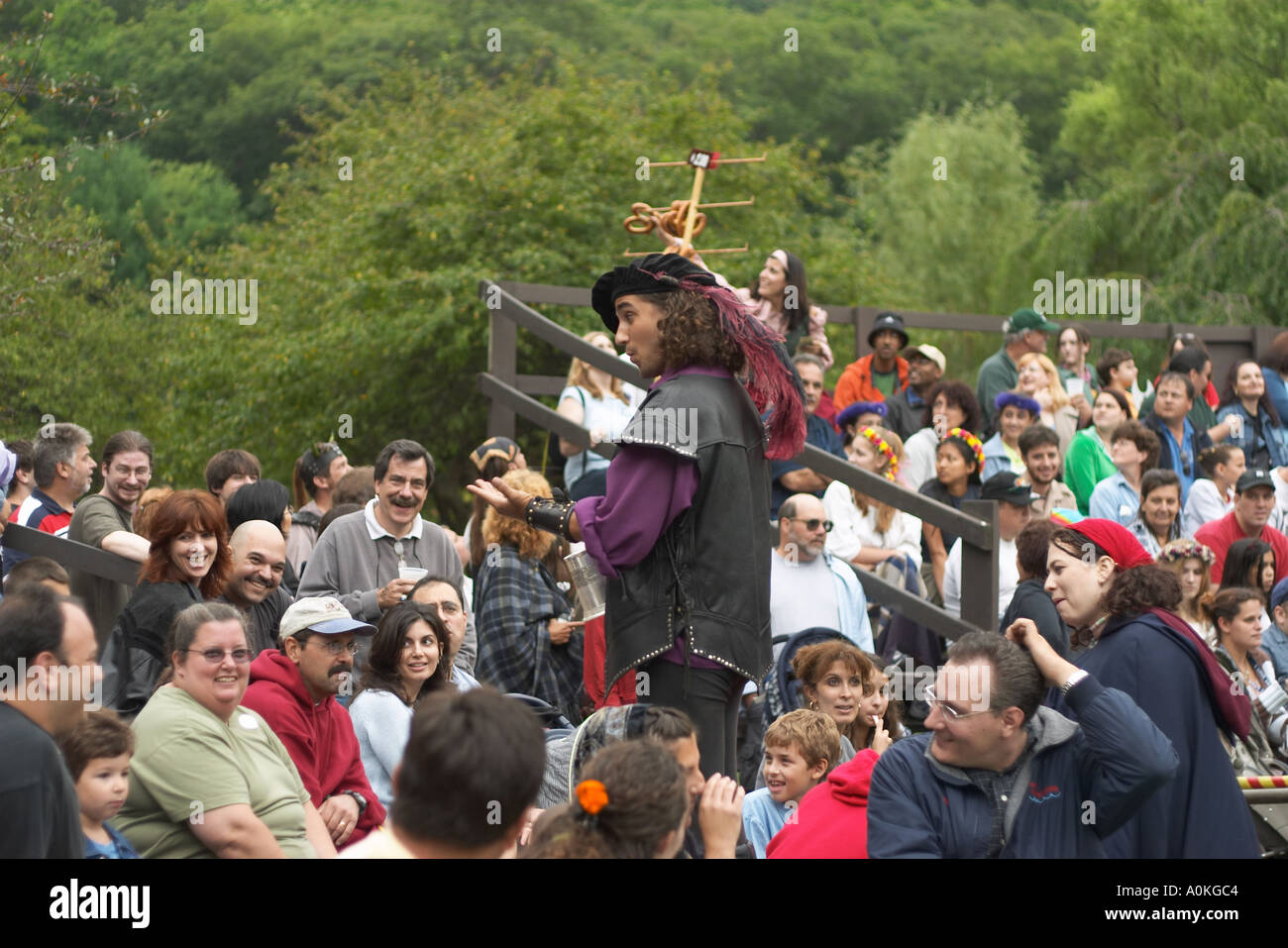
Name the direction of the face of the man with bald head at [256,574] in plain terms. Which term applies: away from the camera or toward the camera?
toward the camera

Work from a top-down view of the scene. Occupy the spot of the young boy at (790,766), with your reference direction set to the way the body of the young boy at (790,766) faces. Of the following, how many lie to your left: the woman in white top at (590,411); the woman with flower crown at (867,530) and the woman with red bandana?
1

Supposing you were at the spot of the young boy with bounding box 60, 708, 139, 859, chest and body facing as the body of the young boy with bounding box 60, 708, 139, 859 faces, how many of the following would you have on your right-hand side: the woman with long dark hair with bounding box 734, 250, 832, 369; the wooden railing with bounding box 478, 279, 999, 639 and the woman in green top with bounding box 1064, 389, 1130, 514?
0

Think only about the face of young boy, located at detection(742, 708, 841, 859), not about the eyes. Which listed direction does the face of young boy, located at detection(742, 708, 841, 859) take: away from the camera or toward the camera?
toward the camera

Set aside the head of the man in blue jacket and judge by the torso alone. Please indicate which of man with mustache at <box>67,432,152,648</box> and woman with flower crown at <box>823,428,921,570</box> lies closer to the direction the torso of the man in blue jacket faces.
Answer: the man with mustache

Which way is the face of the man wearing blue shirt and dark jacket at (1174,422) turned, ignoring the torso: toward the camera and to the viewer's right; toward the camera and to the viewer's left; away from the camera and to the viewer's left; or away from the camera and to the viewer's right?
toward the camera and to the viewer's left

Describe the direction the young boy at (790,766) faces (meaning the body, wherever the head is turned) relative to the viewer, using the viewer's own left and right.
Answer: facing the viewer and to the left of the viewer

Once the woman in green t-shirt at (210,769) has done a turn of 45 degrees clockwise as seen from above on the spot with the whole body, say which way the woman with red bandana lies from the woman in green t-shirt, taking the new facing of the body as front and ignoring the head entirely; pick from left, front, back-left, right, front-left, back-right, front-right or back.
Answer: left

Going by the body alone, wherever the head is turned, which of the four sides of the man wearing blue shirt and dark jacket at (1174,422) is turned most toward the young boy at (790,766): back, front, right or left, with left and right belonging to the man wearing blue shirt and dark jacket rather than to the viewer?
front

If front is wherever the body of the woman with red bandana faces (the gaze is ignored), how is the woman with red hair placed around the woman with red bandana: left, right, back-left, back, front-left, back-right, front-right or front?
front

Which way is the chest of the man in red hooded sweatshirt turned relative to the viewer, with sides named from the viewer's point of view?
facing the viewer and to the right of the viewer

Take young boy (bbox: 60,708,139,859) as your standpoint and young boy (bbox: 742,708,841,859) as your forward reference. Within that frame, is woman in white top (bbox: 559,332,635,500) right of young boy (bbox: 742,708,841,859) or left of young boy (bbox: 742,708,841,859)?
left

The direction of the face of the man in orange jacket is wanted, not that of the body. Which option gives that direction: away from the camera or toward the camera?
toward the camera

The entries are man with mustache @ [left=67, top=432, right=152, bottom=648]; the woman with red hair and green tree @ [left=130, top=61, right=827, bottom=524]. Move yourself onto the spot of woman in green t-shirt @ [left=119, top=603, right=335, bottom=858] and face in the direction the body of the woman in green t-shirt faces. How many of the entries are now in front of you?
0

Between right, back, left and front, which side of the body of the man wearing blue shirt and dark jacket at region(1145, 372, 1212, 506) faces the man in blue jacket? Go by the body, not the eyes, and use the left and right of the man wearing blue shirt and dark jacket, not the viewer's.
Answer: front

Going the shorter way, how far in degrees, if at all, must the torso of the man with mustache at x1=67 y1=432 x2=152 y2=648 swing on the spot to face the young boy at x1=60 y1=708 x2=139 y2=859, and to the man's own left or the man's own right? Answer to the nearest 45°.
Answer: approximately 45° to the man's own right

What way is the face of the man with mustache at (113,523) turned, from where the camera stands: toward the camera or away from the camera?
toward the camera

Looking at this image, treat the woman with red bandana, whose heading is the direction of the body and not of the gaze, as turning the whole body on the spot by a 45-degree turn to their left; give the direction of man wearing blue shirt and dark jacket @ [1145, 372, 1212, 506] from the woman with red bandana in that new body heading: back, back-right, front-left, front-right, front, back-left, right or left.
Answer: back-right

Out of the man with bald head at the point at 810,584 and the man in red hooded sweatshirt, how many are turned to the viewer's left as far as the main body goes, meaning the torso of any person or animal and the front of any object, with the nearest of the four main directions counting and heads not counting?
0

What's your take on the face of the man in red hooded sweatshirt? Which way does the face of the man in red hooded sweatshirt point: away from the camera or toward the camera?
toward the camera

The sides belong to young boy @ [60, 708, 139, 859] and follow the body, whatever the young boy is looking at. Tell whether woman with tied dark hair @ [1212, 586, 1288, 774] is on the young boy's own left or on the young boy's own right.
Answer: on the young boy's own left
